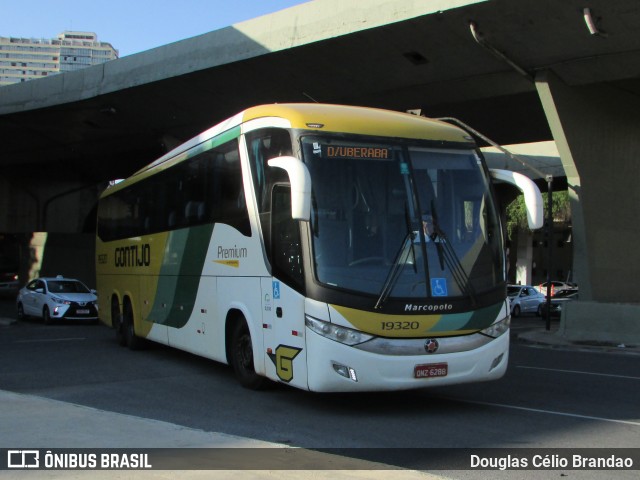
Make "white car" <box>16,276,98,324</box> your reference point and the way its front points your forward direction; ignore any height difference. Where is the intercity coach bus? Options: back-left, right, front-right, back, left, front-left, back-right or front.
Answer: front-right

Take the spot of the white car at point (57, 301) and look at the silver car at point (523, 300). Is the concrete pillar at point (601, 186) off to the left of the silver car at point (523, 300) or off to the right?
right

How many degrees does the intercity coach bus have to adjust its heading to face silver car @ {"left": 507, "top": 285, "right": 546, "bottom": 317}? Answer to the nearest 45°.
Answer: approximately 135° to its left

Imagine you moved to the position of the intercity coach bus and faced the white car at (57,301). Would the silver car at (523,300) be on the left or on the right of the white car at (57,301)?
right

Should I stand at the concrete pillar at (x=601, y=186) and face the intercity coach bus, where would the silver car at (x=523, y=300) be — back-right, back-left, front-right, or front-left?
back-right

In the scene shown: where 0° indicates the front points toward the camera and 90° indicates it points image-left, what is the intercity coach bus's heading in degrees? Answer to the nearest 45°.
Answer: approximately 315°

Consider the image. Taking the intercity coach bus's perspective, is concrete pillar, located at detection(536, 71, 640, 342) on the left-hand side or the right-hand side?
on its left

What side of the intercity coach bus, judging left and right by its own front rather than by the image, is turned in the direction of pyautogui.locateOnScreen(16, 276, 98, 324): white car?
back
